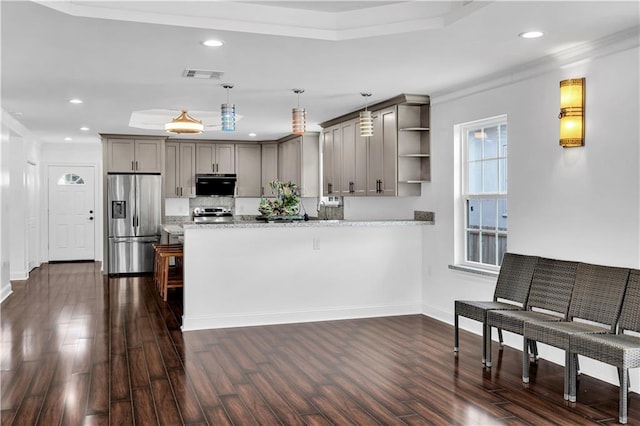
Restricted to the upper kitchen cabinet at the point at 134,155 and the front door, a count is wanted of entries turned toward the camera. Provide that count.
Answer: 2

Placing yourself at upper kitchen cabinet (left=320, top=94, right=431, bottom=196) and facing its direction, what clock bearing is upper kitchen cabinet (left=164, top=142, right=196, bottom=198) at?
upper kitchen cabinet (left=164, top=142, right=196, bottom=198) is roughly at 3 o'clock from upper kitchen cabinet (left=320, top=94, right=431, bottom=196).

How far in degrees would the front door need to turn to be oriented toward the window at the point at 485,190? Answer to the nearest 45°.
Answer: approximately 45° to its left

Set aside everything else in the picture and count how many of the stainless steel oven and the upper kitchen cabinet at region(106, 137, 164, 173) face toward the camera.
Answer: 2

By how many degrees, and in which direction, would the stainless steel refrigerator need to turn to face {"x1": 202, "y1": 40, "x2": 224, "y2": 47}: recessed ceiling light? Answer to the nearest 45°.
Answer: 0° — it already faces it

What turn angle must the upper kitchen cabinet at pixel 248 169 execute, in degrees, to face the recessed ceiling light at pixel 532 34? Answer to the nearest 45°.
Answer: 0° — it already faces it

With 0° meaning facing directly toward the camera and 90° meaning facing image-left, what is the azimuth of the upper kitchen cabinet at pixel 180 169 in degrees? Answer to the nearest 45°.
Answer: approximately 0°

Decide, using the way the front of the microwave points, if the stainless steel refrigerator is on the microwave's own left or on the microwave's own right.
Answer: on the microwave's own right

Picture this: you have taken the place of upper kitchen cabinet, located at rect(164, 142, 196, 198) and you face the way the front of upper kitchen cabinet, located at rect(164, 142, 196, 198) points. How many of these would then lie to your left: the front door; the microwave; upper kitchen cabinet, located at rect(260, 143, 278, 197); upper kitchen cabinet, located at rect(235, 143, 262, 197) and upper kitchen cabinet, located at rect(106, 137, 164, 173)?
3

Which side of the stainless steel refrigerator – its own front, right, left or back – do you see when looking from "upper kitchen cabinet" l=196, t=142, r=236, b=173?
left
